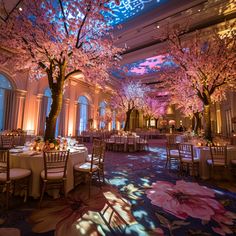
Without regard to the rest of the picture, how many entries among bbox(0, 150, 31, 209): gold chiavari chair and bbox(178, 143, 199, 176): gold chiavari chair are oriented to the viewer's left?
0

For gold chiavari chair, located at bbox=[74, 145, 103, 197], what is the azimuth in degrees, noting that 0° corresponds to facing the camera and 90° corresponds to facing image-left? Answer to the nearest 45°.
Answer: approximately 135°

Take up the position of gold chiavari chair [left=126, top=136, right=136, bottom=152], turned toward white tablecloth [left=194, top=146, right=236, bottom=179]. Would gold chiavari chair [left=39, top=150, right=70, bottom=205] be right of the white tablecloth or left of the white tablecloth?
right

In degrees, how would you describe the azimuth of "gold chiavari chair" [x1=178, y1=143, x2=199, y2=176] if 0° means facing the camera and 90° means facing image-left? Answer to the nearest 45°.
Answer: approximately 225°

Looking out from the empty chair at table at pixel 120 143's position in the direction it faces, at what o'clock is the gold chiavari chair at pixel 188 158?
The gold chiavari chair is roughly at 5 o'clock from the empty chair at table.

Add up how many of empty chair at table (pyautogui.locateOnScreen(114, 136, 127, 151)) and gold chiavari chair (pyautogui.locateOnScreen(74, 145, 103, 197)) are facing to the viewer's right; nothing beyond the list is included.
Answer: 0

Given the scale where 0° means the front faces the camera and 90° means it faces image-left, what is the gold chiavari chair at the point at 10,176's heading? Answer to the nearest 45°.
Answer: approximately 225°

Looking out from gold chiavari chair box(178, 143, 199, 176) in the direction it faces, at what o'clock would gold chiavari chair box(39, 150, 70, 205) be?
gold chiavari chair box(39, 150, 70, 205) is roughly at 6 o'clock from gold chiavari chair box(178, 143, 199, 176).

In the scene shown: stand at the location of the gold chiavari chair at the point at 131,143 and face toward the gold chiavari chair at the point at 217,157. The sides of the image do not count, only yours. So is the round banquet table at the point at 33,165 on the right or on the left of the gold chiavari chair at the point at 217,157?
right

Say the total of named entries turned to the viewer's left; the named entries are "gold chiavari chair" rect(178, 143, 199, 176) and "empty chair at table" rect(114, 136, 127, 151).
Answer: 0

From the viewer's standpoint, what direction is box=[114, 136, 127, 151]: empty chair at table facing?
away from the camera

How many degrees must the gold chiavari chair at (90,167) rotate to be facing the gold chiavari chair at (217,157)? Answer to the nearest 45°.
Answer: approximately 135° to its right

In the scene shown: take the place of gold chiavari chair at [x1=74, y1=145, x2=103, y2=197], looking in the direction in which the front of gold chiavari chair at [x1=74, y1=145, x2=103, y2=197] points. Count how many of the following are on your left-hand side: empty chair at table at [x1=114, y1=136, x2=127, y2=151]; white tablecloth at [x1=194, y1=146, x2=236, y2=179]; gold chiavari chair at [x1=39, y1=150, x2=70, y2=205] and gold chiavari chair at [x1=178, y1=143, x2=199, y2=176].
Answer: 1

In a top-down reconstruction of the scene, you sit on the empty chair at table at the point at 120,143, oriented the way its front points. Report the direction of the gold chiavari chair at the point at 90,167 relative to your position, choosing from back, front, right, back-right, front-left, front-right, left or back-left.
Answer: back

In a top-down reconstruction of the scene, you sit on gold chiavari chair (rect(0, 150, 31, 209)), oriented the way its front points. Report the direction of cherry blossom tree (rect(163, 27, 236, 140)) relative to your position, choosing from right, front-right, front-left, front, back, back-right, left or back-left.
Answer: front-right

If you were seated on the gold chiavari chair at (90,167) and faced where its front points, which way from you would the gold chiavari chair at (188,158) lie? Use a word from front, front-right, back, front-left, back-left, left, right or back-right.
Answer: back-right

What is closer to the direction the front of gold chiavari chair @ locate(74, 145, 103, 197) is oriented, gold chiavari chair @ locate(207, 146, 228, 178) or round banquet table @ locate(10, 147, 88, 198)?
the round banquet table

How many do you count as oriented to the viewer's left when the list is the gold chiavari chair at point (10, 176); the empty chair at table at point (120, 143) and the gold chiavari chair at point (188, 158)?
0
